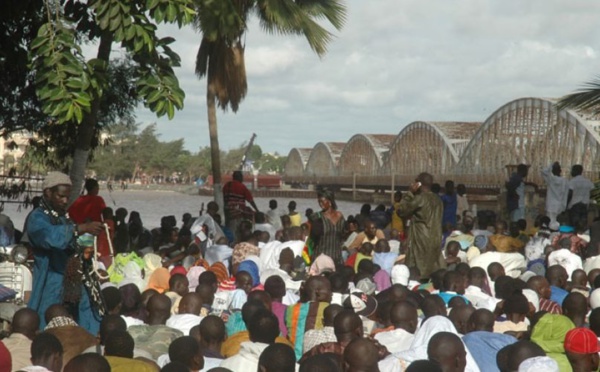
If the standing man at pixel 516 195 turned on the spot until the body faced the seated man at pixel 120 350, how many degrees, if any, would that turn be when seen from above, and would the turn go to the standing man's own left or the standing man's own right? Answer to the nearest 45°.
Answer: approximately 90° to the standing man's own right

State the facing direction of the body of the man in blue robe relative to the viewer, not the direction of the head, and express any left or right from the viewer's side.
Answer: facing the viewer and to the right of the viewer

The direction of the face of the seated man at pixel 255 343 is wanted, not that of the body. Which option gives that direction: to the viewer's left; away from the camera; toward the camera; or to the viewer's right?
away from the camera

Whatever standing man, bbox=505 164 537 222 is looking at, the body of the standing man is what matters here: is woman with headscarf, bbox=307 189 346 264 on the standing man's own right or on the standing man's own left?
on the standing man's own right

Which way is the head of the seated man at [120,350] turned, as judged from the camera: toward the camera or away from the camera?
away from the camera

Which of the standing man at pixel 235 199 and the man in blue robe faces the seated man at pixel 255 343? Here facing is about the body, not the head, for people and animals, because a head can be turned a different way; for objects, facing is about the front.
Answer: the man in blue robe
